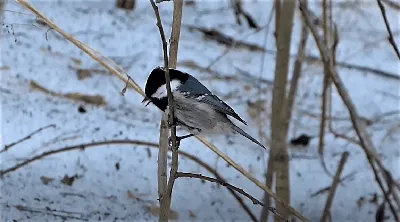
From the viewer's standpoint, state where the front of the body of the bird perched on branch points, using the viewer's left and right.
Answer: facing to the left of the viewer

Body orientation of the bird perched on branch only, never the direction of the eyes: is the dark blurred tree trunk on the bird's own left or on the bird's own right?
on the bird's own right
